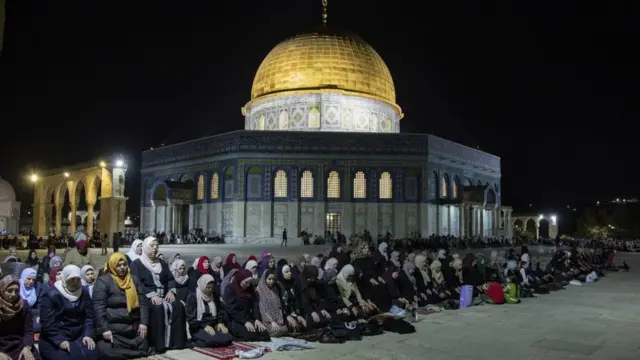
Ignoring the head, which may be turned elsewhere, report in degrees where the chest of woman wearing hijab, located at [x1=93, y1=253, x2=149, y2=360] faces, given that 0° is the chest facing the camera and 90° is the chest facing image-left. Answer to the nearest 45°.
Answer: approximately 315°

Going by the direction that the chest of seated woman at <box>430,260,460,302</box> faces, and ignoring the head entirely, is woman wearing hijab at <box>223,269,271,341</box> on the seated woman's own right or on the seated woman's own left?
on the seated woman's own right

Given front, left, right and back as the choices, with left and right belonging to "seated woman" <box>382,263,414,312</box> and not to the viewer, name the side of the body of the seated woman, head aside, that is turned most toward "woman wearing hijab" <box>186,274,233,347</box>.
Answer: right

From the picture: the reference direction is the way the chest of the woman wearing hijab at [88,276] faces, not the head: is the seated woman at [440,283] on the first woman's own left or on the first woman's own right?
on the first woman's own left

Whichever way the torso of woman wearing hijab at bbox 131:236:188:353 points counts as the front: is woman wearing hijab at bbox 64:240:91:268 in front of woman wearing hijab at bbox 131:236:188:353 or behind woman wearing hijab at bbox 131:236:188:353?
behind

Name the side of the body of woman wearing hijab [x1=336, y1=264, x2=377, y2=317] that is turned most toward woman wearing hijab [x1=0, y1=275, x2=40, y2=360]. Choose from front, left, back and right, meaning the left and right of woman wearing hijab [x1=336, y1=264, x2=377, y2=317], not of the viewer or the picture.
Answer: right

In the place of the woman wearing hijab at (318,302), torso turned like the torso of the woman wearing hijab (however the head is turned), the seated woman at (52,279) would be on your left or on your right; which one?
on your right

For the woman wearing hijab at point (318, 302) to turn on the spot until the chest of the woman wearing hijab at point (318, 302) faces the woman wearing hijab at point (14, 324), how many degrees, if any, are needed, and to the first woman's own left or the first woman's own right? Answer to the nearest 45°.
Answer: approximately 90° to the first woman's own right

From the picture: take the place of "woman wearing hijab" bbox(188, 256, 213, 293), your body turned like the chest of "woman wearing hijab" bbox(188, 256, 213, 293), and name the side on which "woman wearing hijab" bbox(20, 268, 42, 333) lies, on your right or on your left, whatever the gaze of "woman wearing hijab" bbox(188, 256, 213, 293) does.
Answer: on your right

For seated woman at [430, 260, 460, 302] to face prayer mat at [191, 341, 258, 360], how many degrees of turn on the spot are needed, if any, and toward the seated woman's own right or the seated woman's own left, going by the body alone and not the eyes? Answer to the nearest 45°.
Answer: approximately 90° to the seated woman's own right

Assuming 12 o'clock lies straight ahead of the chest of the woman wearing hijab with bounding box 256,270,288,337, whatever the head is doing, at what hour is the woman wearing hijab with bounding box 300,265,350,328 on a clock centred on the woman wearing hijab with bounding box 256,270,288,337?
the woman wearing hijab with bounding box 300,265,350,328 is roughly at 9 o'clock from the woman wearing hijab with bounding box 256,270,288,337.

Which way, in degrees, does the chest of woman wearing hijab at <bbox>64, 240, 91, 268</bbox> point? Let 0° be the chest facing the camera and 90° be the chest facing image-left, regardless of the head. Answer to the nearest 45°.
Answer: approximately 315°

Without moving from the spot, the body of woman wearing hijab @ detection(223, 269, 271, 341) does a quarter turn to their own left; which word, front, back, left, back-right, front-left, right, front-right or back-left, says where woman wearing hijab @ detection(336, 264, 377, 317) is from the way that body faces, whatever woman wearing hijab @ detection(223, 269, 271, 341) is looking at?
front
